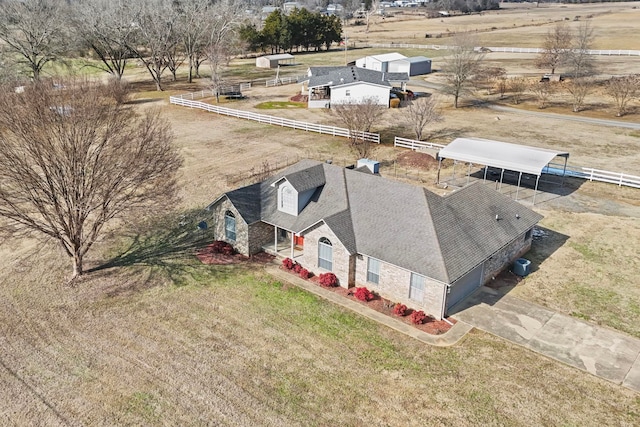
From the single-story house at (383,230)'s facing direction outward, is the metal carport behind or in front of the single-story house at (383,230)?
behind

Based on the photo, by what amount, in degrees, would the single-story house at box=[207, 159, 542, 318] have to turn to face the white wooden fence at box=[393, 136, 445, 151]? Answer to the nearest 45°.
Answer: approximately 135° to its right

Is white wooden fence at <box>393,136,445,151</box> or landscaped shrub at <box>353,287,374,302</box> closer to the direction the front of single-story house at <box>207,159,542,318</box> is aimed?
the landscaped shrub

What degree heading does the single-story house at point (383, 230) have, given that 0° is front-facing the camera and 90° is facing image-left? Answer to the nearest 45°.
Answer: approximately 45°

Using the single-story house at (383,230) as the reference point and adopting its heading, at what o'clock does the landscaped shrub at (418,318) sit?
The landscaped shrub is roughly at 10 o'clock from the single-story house.

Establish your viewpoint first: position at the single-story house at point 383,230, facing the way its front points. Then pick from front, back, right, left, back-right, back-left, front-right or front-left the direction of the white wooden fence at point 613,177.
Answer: back

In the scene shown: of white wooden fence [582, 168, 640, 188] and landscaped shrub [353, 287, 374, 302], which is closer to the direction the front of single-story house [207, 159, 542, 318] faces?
the landscaped shrub

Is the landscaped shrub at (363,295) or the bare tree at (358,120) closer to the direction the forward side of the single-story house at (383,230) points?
the landscaped shrub

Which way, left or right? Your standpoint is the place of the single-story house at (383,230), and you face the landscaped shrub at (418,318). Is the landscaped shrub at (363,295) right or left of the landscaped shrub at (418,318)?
right

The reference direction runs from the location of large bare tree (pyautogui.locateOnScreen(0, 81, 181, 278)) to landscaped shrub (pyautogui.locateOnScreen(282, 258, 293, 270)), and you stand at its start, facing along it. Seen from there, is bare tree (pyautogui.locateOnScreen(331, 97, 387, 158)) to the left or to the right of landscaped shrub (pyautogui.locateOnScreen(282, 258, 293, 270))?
left

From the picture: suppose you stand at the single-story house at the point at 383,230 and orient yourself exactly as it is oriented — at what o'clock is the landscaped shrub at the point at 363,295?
The landscaped shrub is roughly at 11 o'clock from the single-story house.

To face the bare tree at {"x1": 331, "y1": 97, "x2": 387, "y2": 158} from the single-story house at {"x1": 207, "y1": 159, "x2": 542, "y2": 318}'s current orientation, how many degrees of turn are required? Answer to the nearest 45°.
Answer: approximately 135° to its right

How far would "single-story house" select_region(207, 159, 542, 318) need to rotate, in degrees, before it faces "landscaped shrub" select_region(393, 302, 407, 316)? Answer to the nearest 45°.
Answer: approximately 45° to its left

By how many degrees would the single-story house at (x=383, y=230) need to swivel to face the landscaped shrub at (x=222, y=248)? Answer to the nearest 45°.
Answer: approximately 45° to its right
